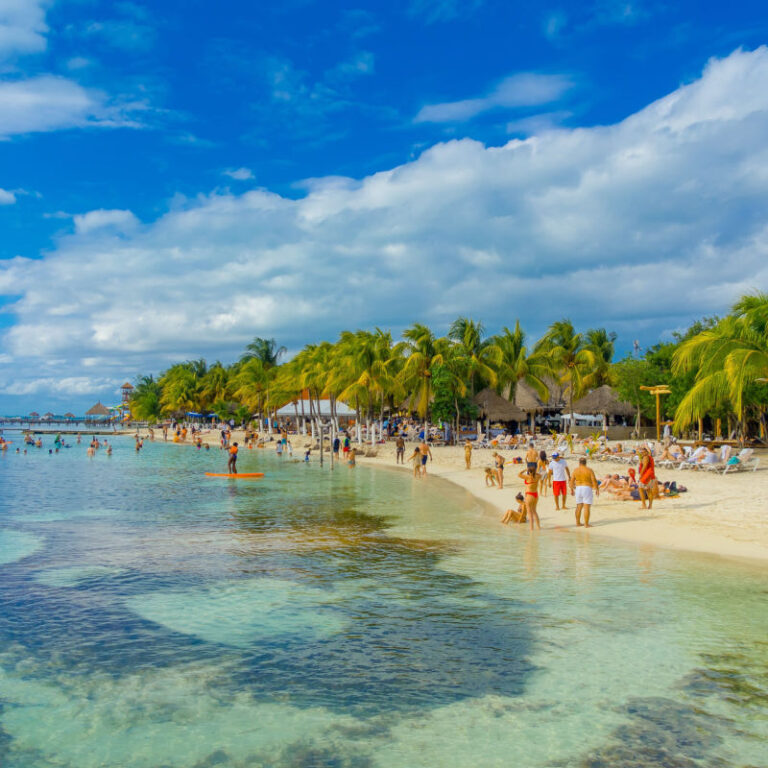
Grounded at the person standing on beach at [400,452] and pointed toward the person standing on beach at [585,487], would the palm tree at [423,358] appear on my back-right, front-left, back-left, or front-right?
back-left

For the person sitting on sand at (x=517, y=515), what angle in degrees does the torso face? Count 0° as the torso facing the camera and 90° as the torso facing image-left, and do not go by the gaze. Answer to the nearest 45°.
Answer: approximately 90°

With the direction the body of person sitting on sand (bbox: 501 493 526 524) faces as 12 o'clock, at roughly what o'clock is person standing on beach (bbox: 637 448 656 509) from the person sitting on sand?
The person standing on beach is roughly at 5 o'clock from the person sitting on sand.
